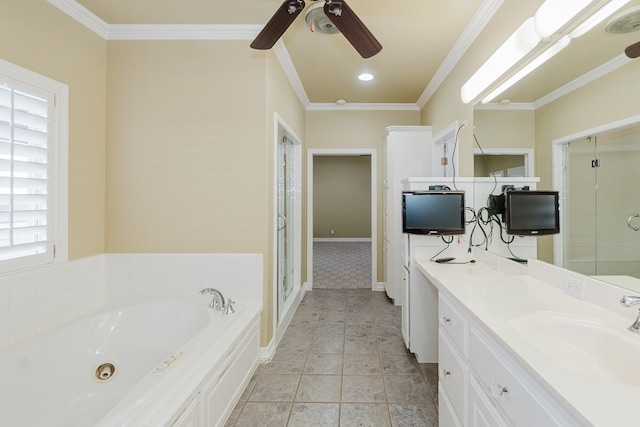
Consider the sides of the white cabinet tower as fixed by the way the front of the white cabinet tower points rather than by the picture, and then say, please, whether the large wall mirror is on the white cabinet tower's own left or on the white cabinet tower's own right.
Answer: on the white cabinet tower's own left

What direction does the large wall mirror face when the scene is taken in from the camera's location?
facing to the left of the viewer

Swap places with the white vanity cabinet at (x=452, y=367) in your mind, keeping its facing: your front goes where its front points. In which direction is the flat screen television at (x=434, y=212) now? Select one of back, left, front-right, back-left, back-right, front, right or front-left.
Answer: right

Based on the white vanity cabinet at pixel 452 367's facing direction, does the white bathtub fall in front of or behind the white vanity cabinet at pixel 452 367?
in front

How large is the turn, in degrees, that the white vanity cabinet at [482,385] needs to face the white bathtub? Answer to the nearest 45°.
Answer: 0° — it already faces it

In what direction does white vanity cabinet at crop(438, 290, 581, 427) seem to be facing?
to the viewer's left

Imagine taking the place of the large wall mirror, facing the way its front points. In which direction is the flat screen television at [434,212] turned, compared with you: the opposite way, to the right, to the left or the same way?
to the left

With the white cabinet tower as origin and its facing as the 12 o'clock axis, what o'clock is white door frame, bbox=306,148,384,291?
The white door frame is roughly at 2 o'clock from the white cabinet tower.

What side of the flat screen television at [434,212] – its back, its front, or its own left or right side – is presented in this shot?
front

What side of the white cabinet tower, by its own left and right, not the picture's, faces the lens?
left

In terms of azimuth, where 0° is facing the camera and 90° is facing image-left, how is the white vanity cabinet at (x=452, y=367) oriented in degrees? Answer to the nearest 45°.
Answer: approximately 90°

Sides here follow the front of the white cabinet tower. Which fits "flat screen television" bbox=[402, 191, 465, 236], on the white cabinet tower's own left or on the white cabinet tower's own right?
on the white cabinet tower's own left

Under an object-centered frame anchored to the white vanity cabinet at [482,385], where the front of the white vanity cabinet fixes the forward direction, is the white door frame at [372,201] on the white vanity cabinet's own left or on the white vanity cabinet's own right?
on the white vanity cabinet's own right

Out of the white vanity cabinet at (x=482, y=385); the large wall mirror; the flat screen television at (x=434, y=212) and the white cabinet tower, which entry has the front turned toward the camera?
the flat screen television
